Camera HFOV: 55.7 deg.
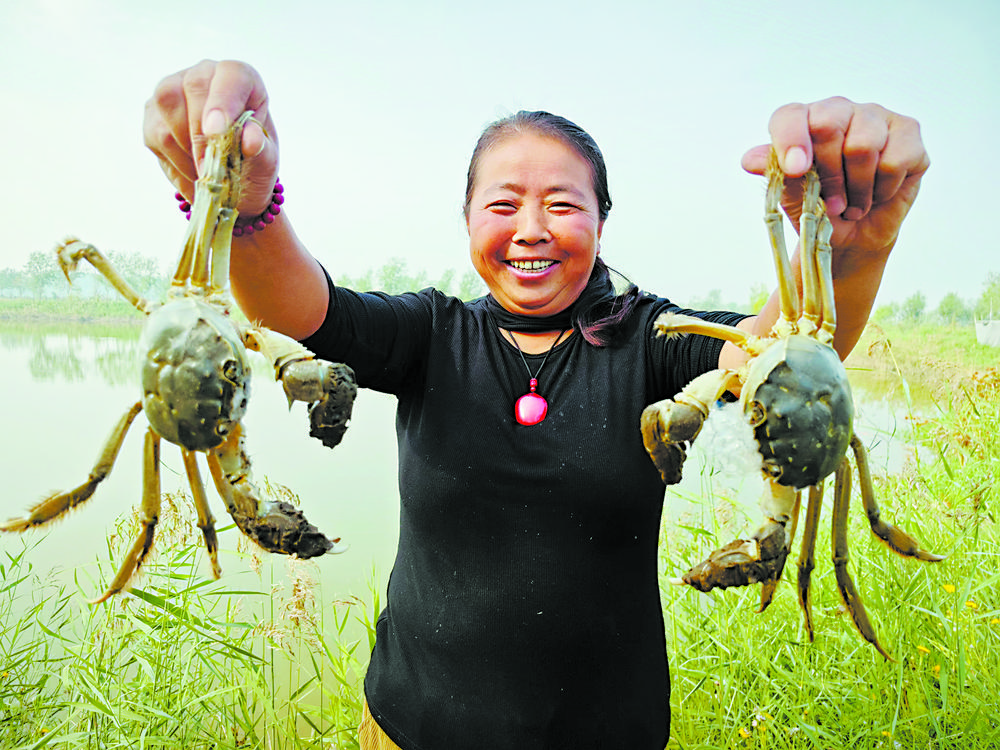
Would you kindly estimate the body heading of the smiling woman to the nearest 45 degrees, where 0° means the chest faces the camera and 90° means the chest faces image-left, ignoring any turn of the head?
approximately 0°
